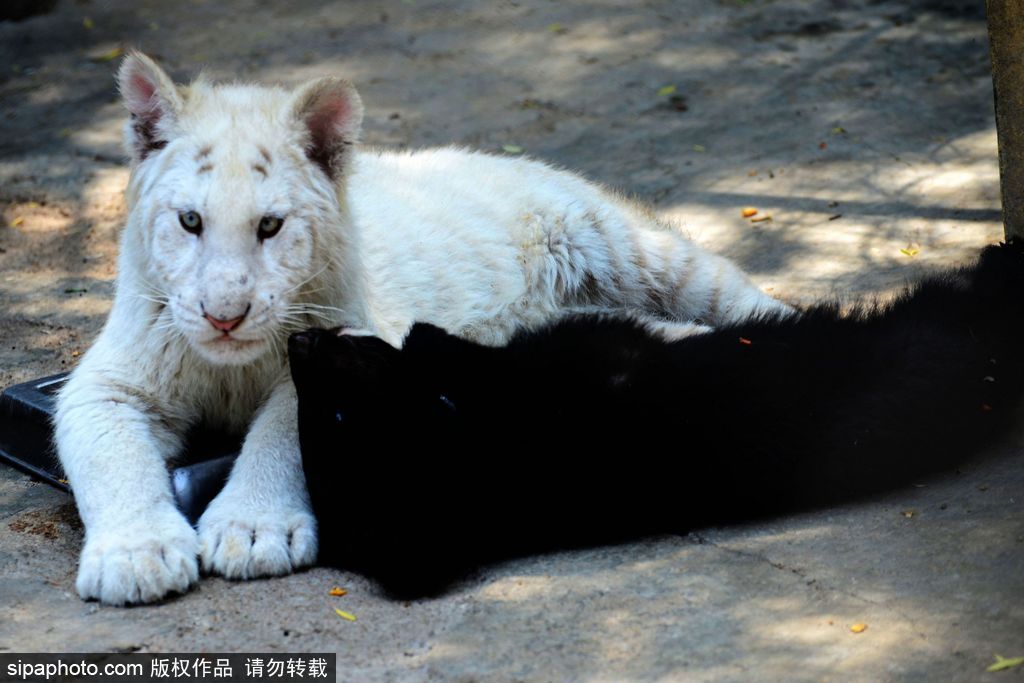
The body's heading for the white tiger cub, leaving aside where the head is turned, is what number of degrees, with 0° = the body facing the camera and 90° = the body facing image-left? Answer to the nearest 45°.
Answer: approximately 45°

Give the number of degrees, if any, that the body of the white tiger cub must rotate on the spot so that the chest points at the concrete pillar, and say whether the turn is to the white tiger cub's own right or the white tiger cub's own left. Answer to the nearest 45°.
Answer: approximately 135° to the white tiger cub's own left
